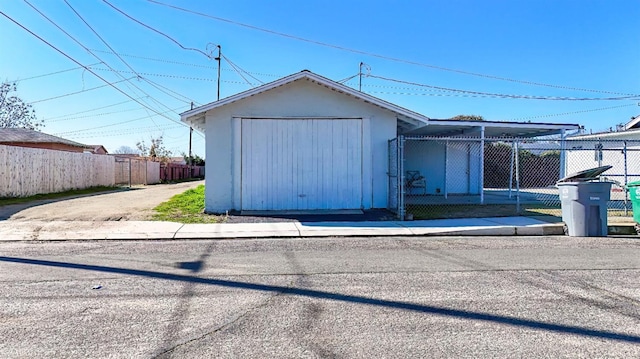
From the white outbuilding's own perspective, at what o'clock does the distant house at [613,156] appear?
The distant house is roughly at 8 o'clock from the white outbuilding.

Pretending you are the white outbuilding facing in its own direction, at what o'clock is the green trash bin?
The green trash bin is roughly at 10 o'clock from the white outbuilding.

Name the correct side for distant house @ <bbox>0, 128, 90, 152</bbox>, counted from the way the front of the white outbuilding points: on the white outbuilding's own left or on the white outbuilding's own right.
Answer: on the white outbuilding's own right

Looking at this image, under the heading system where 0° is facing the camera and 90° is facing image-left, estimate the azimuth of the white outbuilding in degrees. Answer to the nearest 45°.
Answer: approximately 0°

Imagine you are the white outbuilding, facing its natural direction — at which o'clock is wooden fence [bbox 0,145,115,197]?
The wooden fence is roughly at 4 o'clock from the white outbuilding.

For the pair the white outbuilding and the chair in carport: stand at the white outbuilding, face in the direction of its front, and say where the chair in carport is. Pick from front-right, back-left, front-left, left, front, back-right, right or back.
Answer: back-left

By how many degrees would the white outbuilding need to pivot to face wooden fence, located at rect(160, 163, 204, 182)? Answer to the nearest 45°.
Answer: approximately 135° to its right

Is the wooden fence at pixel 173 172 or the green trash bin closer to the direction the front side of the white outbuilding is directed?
the green trash bin

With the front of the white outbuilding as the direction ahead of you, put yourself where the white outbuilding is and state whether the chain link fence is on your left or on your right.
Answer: on your left
